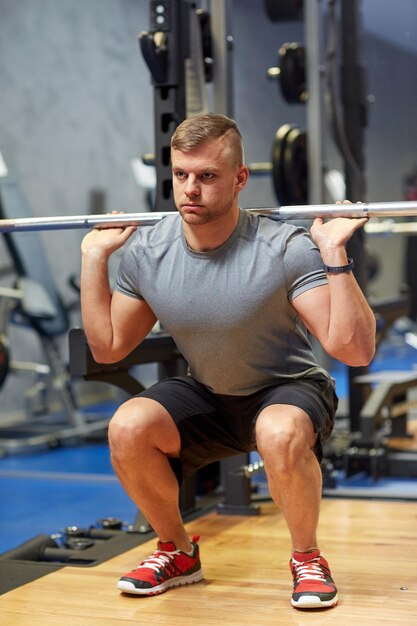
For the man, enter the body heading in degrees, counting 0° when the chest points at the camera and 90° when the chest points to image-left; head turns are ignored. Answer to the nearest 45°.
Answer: approximately 45°

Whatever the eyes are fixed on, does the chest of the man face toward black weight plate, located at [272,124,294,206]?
no

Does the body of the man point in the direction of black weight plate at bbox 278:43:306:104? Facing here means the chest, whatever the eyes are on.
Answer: no

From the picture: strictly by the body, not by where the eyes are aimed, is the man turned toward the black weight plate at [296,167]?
no

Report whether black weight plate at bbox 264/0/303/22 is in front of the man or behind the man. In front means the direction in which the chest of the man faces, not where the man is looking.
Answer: behind
